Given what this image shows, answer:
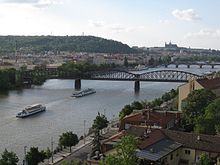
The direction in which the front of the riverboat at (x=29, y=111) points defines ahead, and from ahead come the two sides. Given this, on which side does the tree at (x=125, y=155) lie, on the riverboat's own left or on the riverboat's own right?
on the riverboat's own left

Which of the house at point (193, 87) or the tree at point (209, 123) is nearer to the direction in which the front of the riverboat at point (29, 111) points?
the tree

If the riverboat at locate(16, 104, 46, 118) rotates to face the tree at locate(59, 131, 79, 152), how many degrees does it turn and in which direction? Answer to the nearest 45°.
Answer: approximately 45° to its left

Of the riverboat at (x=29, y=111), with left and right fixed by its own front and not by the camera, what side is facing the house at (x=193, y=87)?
left

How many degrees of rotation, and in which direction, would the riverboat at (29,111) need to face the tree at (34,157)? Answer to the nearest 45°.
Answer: approximately 45° to its left

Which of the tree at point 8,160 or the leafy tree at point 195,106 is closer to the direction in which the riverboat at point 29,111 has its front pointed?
the tree
